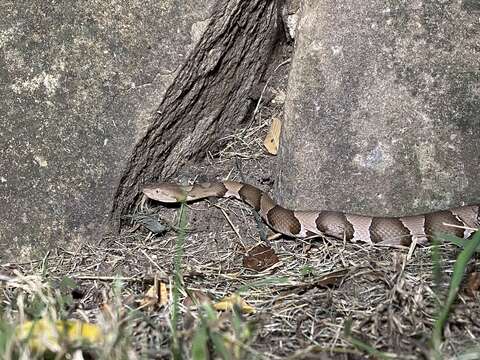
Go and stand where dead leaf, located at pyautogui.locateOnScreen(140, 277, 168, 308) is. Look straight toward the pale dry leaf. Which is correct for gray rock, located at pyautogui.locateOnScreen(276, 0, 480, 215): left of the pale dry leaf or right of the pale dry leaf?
right

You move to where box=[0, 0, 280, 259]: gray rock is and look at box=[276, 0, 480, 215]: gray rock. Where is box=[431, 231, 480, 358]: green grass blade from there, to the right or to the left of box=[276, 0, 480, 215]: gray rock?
right

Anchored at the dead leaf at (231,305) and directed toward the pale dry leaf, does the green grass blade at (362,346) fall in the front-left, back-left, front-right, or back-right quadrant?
back-right

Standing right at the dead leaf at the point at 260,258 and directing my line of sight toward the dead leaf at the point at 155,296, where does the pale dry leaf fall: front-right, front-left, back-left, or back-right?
back-right

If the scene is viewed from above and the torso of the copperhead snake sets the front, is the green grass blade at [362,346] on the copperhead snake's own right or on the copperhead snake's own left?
on the copperhead snake's own left

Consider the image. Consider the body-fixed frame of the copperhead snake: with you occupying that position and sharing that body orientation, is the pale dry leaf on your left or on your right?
on your right

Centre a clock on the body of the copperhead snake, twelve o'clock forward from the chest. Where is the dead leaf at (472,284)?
The dead leaf is roughly at 8 o'clock from the copperhead snake.

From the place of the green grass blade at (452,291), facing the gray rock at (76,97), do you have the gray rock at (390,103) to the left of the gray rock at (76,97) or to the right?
right

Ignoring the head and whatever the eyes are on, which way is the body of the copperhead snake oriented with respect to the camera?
to the viewer's left

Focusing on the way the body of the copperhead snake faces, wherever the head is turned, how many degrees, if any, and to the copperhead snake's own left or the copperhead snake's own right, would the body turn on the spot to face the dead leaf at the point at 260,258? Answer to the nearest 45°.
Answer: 0° — it already faces it

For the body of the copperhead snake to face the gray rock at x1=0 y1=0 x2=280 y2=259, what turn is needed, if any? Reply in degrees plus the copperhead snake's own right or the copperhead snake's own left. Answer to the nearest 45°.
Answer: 0° — it already faces it
